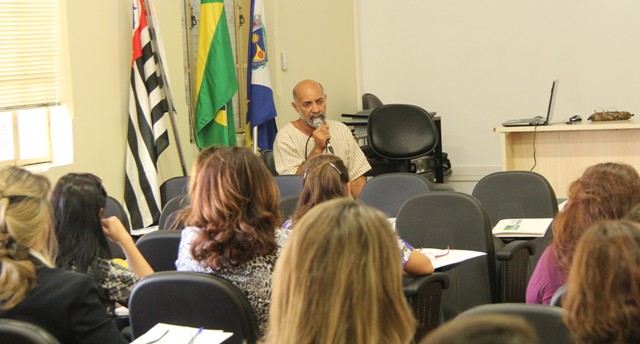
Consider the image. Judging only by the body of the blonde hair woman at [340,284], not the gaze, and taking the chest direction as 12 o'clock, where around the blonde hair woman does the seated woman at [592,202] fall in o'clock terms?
The seated woman is roughly at 1 o'clock from the blonde hair woman.

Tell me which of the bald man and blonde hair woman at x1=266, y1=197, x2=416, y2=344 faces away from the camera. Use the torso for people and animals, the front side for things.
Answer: the blonde hair woman

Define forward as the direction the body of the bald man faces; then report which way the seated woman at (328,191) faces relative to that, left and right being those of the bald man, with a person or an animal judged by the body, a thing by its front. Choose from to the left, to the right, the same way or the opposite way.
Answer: the opposite way

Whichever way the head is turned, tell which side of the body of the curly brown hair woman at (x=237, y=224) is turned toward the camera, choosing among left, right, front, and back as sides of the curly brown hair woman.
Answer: back

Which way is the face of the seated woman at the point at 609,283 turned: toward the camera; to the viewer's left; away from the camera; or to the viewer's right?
away from the camera

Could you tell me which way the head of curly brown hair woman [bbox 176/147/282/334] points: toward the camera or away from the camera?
away from the camera

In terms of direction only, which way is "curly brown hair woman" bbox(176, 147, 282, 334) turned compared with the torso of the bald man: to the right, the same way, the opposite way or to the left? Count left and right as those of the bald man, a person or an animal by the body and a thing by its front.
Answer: the opposite way

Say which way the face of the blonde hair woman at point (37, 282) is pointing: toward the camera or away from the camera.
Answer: away from the camera

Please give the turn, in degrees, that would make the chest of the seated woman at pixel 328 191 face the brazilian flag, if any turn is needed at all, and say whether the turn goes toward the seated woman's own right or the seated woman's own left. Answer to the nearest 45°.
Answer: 0° — they already face it

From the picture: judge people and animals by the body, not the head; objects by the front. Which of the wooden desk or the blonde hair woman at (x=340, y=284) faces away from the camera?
the blonde hair woman

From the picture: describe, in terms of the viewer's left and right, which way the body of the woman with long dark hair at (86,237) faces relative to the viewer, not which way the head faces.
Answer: facing away from the viewer and to the right of the viewer

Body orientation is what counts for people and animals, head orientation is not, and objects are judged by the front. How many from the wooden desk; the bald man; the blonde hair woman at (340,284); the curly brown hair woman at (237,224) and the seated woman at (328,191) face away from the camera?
3
